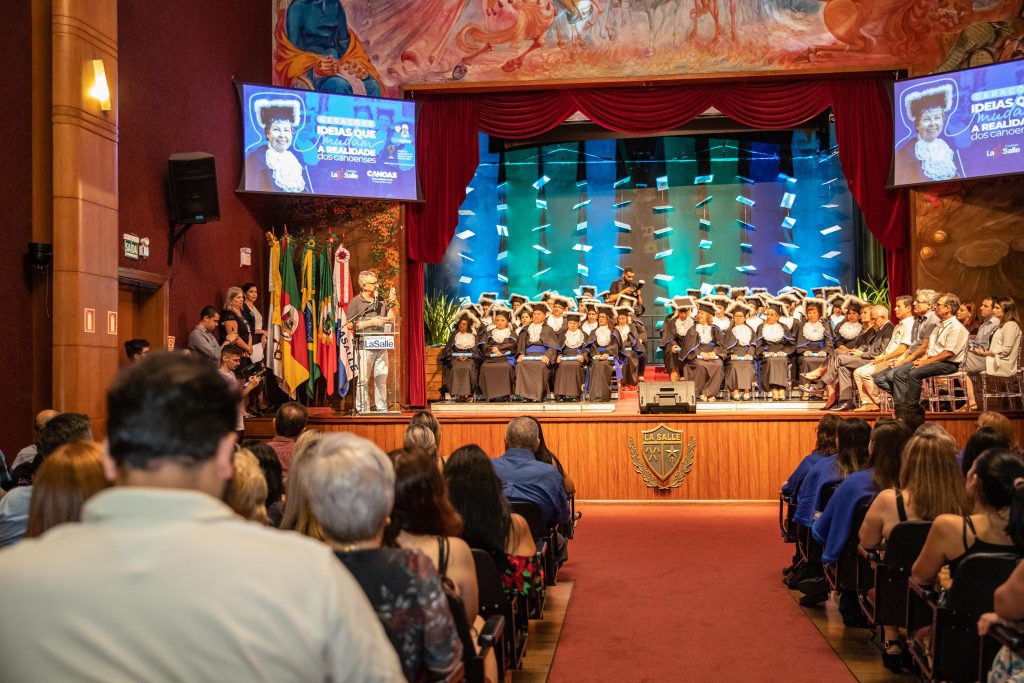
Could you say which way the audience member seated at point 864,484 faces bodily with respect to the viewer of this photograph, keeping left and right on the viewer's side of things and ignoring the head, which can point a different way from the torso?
facing away from the viewer and to the left of the viewer

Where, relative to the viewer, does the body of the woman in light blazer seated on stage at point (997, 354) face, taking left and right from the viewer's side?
facing to the left of the viewer

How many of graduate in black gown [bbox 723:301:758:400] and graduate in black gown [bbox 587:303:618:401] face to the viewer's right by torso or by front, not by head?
0

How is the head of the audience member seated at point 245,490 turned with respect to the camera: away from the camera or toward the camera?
away from the camera

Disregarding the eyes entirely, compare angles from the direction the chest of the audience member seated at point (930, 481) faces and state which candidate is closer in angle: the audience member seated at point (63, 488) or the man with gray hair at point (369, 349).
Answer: the man with gray hair

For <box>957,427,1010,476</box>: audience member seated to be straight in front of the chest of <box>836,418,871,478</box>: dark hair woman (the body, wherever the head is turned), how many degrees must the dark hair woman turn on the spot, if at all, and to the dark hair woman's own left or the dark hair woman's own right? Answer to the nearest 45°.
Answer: approximately 135° to the dark hair woman's own right

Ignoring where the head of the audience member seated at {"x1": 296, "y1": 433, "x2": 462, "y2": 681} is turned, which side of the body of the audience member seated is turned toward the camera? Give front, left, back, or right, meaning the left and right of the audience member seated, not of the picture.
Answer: back

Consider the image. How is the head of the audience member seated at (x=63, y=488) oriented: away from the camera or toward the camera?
away from the camera

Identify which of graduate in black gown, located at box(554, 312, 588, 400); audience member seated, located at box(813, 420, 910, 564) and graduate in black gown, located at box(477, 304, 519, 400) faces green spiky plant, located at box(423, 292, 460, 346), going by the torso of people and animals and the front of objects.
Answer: the audience member seated

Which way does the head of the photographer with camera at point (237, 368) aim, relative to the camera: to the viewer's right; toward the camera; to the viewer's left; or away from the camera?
to the viewer's right

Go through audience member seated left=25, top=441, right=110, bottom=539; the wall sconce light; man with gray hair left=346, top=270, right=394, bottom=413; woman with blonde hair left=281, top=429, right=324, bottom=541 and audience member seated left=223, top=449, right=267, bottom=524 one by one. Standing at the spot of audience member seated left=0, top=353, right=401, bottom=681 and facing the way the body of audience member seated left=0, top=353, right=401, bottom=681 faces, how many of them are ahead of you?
5

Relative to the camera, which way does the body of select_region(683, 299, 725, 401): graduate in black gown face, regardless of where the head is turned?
toward the camera

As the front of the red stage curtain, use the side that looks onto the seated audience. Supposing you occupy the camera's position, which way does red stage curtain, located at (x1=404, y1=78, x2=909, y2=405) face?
facing the viewer

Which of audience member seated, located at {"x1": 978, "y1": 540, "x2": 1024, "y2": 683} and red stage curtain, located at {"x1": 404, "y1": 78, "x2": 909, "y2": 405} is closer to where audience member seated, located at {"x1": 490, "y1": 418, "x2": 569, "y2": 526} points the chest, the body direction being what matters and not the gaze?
the red stage curtain

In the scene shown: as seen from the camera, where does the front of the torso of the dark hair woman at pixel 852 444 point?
away from the camera

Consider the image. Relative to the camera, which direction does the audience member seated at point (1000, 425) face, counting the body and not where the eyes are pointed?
away from the camera

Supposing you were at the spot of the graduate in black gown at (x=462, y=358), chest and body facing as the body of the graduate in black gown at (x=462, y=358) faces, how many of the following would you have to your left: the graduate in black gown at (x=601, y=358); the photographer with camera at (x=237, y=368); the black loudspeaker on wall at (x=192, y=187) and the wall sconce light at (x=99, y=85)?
1

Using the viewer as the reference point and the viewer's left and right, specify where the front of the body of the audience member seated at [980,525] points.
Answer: facing away from the viewer and to the left of the viewer

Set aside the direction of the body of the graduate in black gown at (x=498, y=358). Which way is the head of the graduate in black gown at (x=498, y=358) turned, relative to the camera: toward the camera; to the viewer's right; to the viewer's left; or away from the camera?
toward the camera

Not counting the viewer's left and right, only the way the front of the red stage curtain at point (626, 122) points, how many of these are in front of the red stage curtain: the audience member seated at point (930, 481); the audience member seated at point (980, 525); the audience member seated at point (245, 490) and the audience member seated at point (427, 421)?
4
